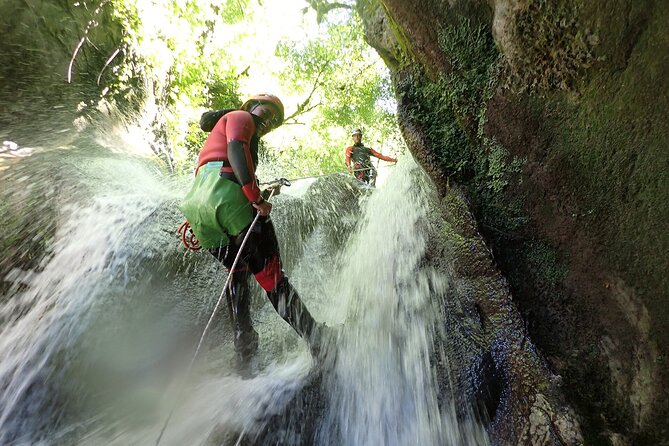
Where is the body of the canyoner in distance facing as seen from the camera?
toward the camera

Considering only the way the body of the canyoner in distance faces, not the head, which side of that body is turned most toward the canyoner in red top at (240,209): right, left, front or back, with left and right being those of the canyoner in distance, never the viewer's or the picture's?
front
